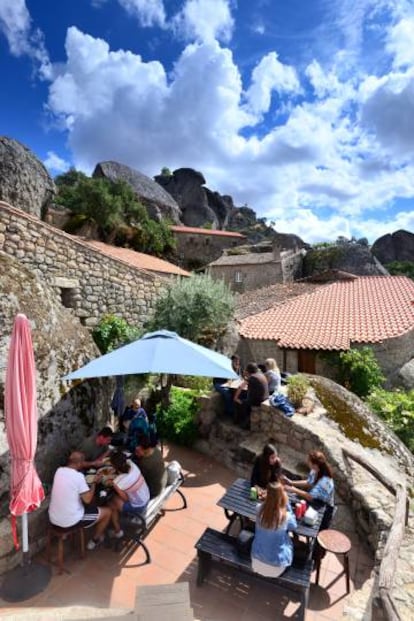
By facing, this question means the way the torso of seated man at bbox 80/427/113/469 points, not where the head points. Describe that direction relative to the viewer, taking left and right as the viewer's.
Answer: facing to the right of the viewer

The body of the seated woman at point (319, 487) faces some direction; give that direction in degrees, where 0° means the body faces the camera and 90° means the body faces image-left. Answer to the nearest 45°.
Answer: approximately 90°

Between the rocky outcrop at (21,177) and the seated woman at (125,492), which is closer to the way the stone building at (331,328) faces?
the seated woman

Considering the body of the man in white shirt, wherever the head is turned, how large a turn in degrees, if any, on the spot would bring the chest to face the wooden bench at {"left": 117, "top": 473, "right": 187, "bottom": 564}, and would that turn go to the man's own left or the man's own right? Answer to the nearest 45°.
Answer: approximately 45° to the man's own right

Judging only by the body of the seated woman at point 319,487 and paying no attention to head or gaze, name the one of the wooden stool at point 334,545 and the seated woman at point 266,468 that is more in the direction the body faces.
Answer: the seated woman

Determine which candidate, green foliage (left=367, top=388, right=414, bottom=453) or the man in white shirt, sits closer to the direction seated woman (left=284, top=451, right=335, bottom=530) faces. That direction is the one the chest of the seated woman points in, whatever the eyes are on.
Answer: the man in white shirt

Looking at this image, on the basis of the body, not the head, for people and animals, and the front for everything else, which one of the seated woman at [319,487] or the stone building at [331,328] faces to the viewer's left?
the seated woman

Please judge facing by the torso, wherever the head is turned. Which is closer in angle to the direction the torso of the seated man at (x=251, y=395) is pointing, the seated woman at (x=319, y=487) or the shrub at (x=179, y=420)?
the shrub

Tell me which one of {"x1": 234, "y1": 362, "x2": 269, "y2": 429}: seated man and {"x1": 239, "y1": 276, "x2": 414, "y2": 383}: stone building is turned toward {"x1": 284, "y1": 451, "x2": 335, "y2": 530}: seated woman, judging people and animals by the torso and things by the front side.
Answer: the stone building

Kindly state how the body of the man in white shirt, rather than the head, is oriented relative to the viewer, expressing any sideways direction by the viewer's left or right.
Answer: facing away from the viewer and to the right of the viewer
